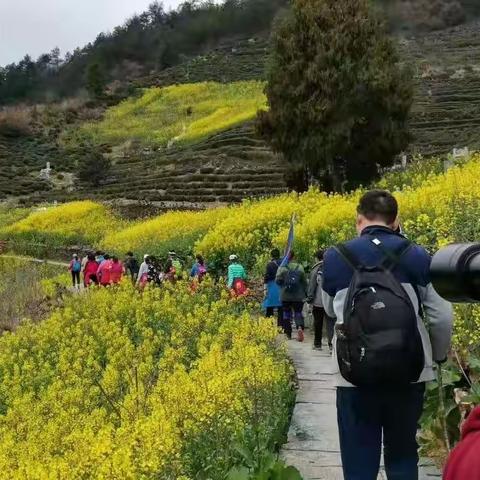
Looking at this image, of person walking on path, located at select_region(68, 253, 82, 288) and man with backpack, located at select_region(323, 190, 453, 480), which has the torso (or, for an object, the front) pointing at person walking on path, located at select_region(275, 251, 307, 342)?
the man with backpack

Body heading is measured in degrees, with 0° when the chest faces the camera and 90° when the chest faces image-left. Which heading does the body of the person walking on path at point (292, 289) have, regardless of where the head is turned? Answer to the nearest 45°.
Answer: approximately 180°

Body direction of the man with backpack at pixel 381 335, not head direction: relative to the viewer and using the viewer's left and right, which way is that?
facing away from the viewer

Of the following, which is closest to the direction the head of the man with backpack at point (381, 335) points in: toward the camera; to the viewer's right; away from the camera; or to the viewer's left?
away from the camera

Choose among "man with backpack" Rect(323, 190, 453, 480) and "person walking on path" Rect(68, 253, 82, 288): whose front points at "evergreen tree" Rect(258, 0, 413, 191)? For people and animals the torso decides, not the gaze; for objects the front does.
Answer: the man with backpack

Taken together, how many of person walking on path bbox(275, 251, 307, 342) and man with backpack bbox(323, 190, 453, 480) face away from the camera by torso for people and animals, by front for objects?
2

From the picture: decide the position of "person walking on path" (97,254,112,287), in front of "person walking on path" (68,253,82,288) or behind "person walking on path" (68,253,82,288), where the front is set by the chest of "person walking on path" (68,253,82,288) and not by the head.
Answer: behind

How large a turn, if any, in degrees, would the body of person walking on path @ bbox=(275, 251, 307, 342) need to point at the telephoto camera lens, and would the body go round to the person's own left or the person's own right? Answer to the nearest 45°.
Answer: approximately 180°

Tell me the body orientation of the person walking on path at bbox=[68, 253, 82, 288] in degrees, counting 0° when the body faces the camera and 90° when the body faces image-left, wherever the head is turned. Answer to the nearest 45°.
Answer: approximately 135°

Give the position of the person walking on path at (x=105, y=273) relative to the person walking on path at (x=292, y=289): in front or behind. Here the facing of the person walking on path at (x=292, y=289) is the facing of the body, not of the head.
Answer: in front

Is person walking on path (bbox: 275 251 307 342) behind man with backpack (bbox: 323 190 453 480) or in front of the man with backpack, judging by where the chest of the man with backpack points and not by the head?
in front

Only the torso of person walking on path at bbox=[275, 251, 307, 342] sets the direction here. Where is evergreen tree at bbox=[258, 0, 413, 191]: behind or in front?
in front
